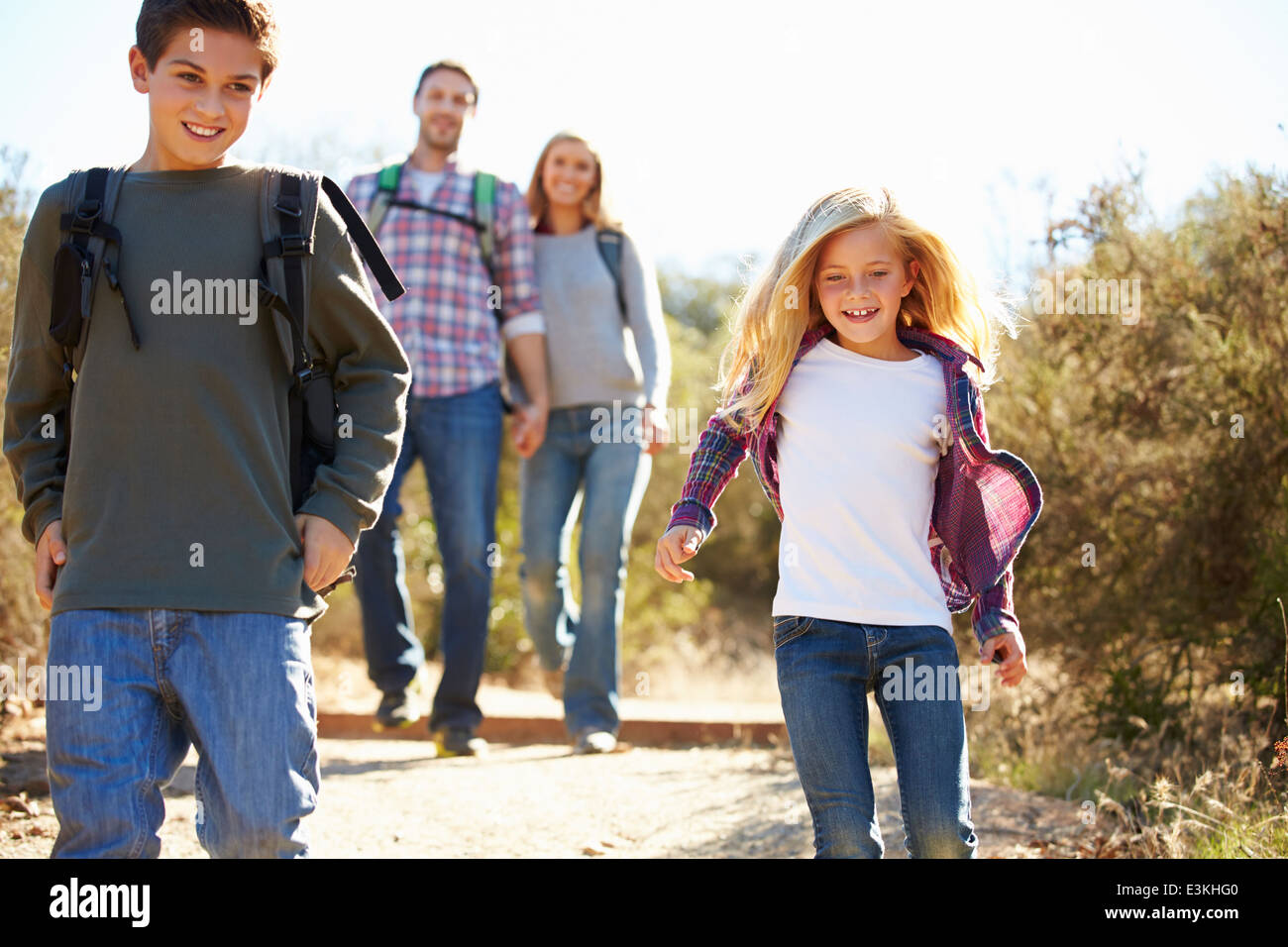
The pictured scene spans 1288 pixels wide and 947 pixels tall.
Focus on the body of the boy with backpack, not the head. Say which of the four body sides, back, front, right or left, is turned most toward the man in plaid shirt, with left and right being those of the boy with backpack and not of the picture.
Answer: back

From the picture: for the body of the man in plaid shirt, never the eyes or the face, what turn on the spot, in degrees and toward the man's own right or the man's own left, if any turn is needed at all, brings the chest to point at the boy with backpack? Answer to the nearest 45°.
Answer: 0° — they already face them

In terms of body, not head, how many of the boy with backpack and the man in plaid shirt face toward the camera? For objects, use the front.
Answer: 2

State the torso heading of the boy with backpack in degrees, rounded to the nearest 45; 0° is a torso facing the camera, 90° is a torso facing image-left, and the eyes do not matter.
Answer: approximately 0°

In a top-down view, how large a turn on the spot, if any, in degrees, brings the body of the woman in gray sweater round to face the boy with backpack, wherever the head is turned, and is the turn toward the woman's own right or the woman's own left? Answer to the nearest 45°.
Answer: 0° — they already face them

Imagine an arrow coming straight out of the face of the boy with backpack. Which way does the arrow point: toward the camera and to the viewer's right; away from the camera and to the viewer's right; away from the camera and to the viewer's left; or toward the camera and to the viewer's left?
toward the camera and to the viewer's right
